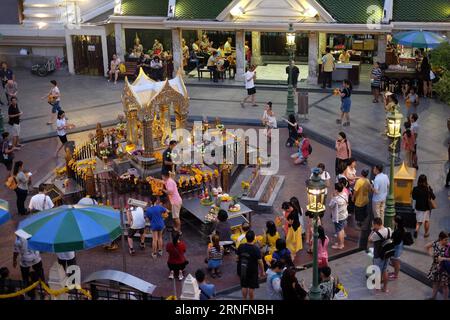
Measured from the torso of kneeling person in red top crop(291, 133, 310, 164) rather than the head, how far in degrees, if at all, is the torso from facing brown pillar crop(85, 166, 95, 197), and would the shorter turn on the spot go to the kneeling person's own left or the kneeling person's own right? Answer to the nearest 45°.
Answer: approximately 45° to the kneeling person's own left

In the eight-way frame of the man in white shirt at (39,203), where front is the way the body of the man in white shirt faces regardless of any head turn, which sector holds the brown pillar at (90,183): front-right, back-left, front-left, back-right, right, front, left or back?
front-right

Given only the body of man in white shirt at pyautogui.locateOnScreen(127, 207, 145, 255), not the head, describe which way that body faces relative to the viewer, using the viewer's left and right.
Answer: facing away from the viewer

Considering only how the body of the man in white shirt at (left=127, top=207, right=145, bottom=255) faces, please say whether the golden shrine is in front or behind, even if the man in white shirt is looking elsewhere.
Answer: in front

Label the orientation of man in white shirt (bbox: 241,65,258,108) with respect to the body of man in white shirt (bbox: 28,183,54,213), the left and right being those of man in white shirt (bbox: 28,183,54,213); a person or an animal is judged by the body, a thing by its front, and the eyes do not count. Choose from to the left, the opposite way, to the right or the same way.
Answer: to the right

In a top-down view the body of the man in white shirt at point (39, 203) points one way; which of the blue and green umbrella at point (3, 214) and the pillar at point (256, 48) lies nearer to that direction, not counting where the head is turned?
the pillar

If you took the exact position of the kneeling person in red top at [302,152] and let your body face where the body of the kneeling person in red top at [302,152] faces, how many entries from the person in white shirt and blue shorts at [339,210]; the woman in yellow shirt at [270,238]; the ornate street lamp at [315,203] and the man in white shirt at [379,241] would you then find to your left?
4

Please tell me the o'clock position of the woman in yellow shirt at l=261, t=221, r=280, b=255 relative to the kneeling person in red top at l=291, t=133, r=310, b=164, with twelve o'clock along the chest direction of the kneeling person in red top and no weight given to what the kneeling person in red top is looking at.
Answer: The woman in yellow shirt is roughly at 9 o'clock from the kneeling person in red top.

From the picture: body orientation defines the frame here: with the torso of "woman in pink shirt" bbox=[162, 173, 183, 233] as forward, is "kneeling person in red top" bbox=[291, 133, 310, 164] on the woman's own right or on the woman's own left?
on the woman's own right
